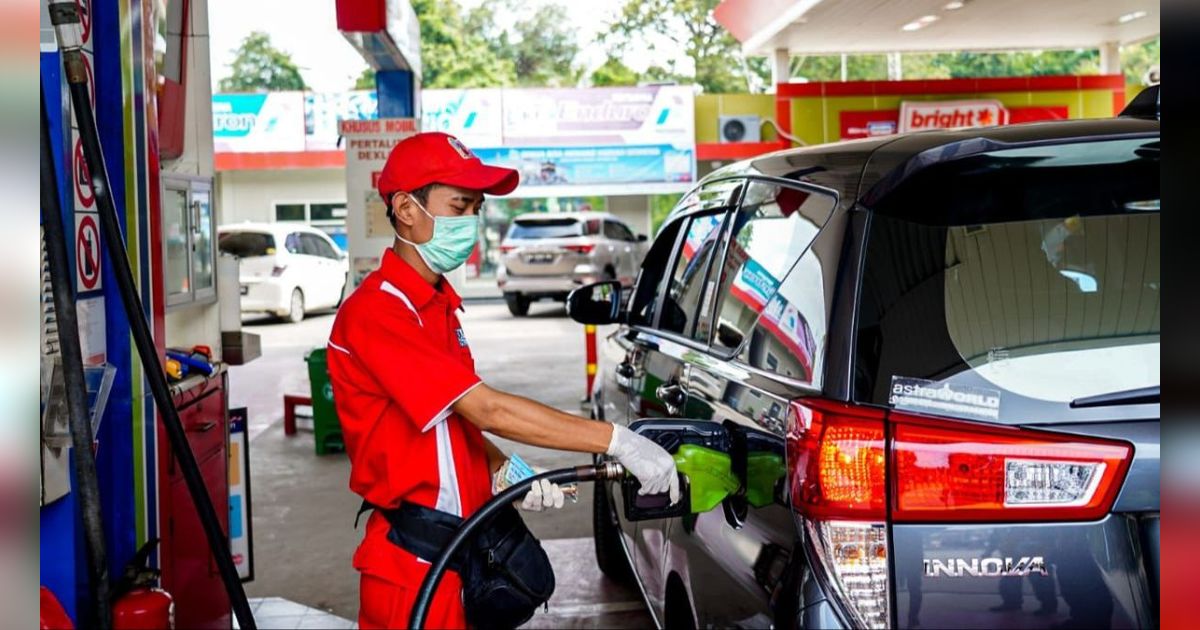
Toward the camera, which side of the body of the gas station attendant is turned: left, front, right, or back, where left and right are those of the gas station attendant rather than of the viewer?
right

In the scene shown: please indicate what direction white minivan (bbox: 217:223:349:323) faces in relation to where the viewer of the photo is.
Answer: facing away from the viewer and to the right of the viewer

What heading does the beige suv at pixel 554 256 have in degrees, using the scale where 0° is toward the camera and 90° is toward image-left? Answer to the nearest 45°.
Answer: approximately 225°

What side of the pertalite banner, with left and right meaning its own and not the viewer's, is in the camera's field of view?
front

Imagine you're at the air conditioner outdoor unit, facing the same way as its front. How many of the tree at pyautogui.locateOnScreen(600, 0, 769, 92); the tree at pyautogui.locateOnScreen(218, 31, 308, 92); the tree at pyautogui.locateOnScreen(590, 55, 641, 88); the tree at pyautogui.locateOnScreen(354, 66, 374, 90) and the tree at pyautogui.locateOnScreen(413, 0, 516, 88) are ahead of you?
0

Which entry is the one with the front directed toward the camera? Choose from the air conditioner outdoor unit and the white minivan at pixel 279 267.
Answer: the air conditioner outdoor unit

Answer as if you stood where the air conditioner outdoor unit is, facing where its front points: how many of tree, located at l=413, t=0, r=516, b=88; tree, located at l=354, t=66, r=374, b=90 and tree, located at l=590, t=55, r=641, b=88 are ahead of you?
0

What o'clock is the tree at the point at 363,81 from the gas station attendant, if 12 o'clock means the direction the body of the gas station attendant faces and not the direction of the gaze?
The tree is roughly at 9 o'clock from the gas station attendant.

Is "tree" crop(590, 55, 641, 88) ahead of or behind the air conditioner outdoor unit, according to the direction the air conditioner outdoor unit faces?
behind

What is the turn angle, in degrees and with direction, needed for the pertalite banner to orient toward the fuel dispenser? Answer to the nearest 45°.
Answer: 0° — it already faces it

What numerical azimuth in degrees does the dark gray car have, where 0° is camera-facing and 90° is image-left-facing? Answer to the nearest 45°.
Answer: approximately 135°

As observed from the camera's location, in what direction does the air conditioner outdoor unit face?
facing the viewer

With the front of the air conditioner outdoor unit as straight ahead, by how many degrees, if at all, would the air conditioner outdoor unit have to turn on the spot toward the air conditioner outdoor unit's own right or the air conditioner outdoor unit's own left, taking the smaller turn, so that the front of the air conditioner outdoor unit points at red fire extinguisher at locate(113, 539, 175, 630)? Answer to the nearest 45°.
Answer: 0° — it already faces it

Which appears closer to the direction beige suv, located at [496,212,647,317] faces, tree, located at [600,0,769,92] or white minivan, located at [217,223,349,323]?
the tree

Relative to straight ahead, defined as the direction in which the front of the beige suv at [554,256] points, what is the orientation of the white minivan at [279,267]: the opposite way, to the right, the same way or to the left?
the same way

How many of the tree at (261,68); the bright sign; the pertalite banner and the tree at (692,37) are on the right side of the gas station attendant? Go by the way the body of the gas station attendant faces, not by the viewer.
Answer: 0

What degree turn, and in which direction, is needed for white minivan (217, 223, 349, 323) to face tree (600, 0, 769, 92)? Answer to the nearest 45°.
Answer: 0° — it already faces it

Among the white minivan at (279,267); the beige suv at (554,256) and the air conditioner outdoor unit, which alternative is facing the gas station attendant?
the air conditioner outdoor unit
